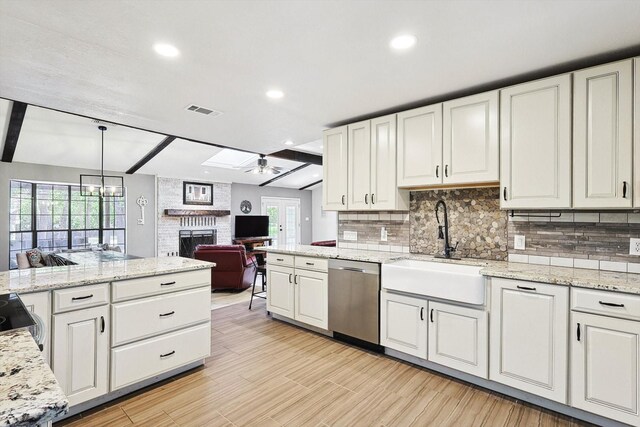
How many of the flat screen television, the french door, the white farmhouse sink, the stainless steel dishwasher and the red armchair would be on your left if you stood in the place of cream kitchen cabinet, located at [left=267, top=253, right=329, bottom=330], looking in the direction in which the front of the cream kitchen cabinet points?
2

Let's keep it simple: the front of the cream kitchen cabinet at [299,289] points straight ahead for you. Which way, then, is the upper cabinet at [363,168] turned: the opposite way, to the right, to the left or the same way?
the same way

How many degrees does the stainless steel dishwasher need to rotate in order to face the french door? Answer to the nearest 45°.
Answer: approximately 135° to its right

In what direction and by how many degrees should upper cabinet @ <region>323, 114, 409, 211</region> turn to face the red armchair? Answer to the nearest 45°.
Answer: approximately 90° to its right

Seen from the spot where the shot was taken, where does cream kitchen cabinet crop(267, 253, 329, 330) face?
facing the viewer and to the left of the viewer

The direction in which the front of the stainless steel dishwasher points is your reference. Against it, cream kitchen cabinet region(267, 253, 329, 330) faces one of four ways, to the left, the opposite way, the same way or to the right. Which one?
the same way

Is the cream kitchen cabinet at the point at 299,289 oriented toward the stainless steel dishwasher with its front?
no

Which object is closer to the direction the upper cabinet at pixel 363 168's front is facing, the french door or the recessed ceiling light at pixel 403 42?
the recessed ceiling light

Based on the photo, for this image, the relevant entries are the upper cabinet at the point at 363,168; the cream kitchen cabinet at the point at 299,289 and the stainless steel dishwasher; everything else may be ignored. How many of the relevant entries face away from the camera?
0

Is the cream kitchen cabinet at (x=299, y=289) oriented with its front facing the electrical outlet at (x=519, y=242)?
no

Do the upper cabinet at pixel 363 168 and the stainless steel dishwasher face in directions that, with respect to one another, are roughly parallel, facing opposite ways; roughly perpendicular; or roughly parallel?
roughly parallel

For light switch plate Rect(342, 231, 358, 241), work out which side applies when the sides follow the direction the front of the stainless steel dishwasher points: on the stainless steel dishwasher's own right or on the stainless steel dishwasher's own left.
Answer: on the stainless steel dishwasher's own right

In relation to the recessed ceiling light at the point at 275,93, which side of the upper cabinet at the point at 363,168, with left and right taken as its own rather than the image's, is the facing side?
front

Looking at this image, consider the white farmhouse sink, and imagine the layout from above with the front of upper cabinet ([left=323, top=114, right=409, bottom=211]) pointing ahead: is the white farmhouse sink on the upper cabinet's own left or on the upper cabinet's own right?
on the upper cabinet's own left

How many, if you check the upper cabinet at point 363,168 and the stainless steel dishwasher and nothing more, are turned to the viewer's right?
0

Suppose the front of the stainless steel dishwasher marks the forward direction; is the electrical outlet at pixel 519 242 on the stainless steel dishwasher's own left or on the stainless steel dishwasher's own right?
on the stainless steel dishwasher's own left
